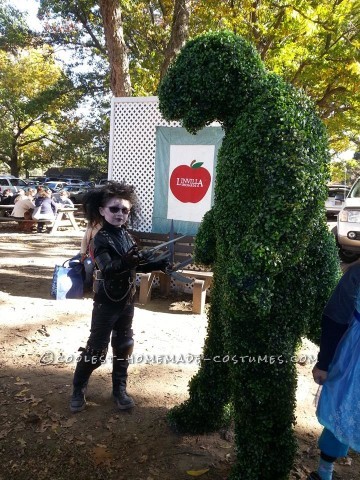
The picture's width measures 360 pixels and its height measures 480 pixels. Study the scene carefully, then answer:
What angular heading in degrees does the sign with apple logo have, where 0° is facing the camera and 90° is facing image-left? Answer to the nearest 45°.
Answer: approximately 0°

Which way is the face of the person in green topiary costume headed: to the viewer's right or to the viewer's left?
to the viewer's left

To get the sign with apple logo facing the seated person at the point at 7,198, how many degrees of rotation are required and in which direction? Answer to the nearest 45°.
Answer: approximately 135° to its right

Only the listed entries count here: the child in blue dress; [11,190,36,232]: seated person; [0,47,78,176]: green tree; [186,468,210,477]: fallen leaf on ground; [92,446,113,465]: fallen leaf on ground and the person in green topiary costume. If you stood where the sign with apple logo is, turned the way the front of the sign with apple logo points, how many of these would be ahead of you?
4

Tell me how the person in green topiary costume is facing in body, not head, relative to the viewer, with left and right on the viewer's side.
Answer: facing to the left of the viewer

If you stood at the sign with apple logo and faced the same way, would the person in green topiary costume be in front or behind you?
in front

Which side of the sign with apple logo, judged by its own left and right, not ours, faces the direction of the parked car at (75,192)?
back

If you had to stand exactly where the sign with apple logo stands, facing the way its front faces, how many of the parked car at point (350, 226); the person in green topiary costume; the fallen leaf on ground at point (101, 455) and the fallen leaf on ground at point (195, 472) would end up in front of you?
3

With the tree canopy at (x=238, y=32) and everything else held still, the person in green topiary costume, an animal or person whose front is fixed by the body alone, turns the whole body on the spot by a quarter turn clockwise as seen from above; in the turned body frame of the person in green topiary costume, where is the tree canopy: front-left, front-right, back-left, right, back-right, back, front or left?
front

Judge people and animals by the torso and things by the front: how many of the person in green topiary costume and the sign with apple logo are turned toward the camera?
1

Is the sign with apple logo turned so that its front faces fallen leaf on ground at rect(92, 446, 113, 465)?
yes
